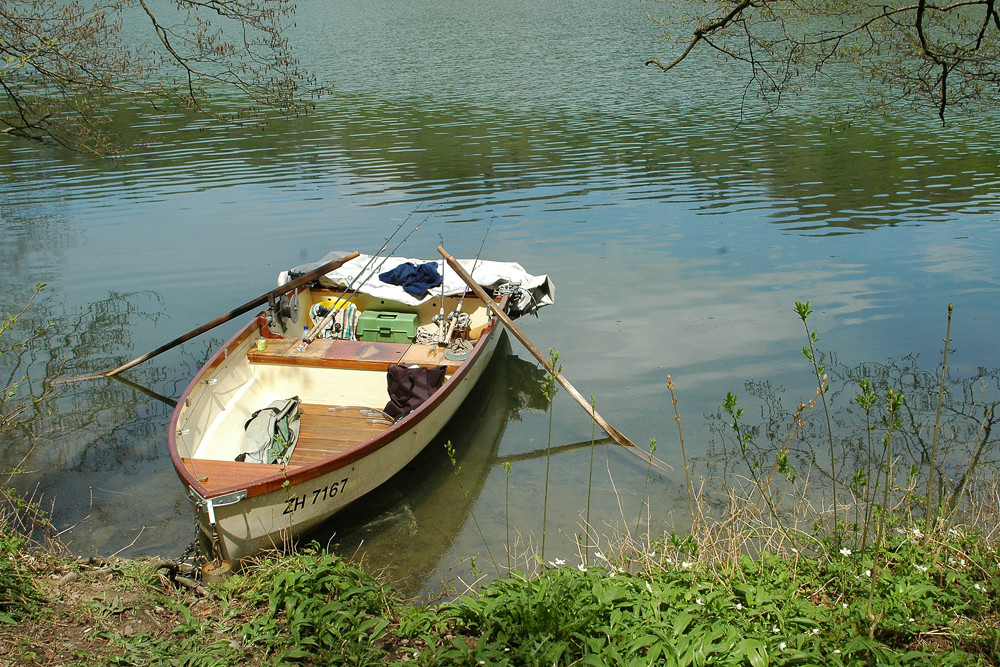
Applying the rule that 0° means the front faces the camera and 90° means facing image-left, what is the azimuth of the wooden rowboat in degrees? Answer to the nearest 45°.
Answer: approximately 45°
